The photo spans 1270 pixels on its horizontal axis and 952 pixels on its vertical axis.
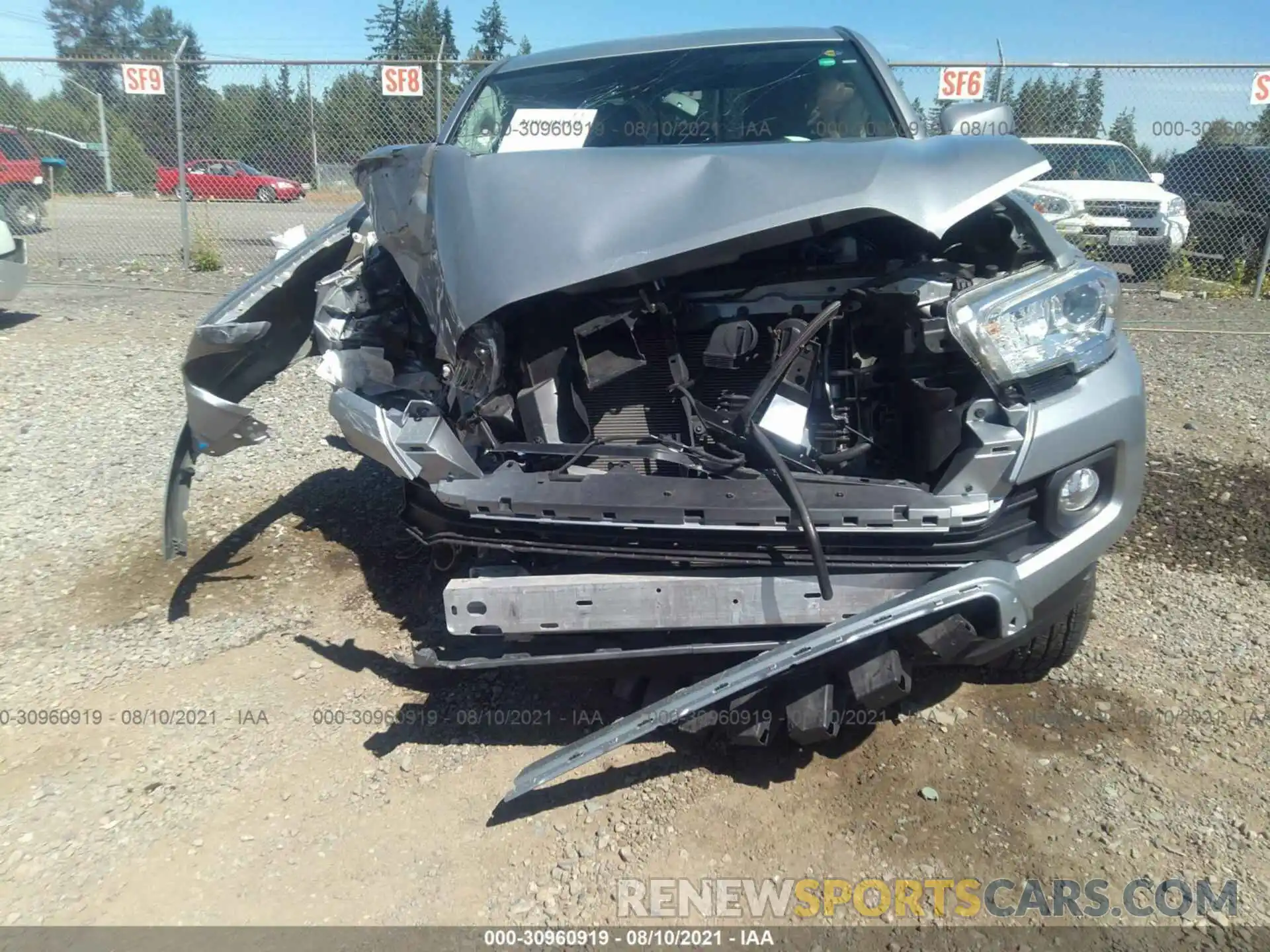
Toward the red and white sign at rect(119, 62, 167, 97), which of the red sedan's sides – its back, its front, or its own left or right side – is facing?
right

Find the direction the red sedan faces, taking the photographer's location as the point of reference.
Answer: facing to the right of the viewer

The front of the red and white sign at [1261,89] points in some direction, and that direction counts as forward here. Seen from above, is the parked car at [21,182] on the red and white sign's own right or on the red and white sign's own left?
on the red and white sign's own right

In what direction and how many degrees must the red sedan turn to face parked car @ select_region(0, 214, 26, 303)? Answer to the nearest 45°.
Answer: approximately 90° to its right

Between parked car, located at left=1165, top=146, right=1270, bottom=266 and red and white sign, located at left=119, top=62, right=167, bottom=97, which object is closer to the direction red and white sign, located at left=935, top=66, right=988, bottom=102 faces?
the red and white sign

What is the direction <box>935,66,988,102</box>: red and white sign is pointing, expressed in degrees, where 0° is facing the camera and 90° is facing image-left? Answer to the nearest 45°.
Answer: approximately 0°
